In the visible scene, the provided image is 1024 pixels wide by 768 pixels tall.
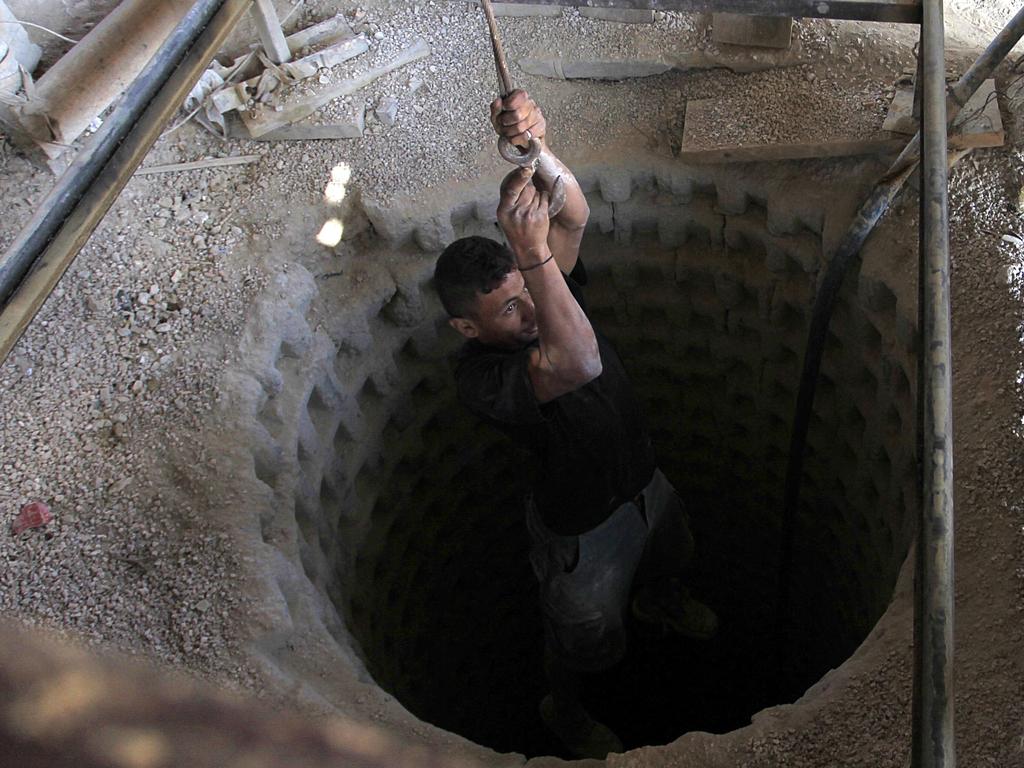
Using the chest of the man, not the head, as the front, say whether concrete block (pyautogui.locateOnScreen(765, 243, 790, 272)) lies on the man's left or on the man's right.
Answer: on the man's left
